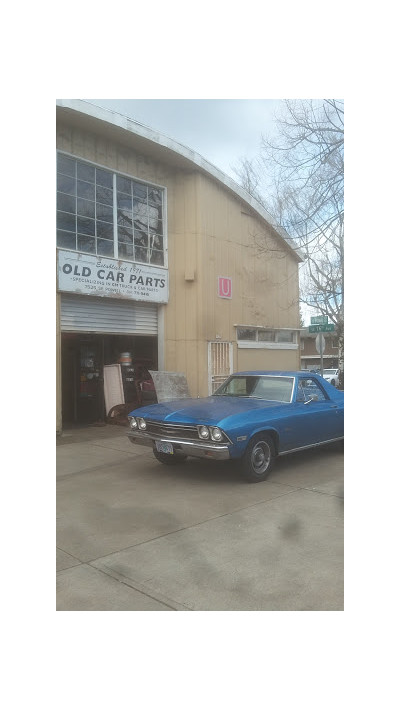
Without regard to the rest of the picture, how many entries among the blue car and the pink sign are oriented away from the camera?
0

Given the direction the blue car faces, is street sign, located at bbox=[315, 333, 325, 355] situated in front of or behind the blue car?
behind

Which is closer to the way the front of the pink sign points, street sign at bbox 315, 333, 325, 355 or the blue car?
the blue car

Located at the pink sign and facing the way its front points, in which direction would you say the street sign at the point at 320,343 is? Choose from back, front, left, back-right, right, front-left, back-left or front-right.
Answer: front-left

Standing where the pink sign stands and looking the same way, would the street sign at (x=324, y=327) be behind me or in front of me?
in front

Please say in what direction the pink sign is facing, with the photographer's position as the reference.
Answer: facing the viewer

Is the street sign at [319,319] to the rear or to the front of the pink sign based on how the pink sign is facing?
to the front

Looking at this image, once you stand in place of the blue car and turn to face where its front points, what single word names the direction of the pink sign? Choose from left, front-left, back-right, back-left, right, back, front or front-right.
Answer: back-right

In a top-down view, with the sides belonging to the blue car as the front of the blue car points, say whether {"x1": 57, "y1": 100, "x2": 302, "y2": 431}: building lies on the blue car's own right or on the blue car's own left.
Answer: on the blue car's own right

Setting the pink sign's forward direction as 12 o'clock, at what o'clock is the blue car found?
The blue car is roughly at 12 o'clock from the pink sign.
